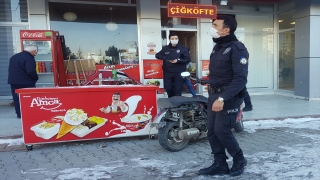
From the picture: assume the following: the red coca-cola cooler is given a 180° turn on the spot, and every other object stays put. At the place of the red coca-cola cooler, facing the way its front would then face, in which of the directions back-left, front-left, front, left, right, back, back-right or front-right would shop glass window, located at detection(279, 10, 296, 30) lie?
front-right

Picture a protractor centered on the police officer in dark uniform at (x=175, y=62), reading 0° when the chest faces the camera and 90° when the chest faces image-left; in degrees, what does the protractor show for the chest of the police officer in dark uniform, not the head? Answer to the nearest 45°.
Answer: approximately 0°

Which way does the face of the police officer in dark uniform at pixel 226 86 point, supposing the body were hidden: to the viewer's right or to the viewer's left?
to the viewer's left

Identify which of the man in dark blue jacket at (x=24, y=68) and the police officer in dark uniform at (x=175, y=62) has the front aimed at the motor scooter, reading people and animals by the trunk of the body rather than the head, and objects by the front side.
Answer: the police officer in dark uniform

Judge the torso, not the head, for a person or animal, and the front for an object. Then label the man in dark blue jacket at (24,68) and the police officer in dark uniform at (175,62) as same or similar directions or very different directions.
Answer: very different directions
